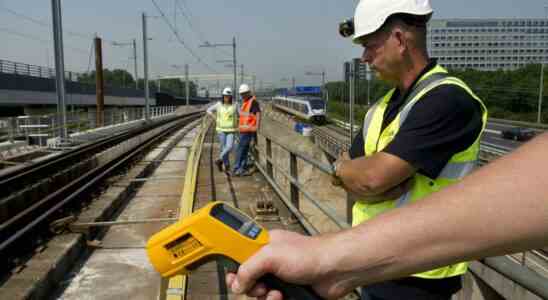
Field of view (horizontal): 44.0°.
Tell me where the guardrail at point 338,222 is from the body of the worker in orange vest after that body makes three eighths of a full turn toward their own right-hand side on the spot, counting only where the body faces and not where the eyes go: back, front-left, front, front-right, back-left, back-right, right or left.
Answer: back

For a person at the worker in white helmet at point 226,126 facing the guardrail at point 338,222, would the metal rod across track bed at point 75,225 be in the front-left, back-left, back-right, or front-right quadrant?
front-right

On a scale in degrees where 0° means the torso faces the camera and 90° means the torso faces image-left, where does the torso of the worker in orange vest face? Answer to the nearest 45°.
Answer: approximately 45°

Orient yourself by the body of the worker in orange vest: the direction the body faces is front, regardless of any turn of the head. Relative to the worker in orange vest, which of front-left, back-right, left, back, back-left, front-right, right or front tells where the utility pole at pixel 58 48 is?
right

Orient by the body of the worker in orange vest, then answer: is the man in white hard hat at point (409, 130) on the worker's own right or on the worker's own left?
on the worker's own left
